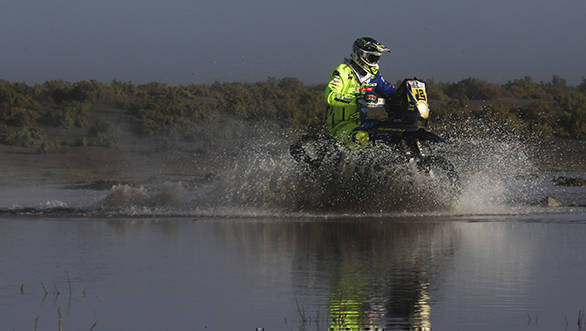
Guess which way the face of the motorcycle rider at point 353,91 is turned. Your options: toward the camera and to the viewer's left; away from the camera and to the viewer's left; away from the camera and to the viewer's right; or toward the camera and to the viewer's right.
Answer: toward the camera and to the viewer's right

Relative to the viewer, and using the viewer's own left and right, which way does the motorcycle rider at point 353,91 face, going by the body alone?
facing the viewer and to the right of the viewer

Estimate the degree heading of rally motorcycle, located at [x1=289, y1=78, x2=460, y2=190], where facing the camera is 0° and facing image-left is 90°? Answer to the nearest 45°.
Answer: approximately 315°
